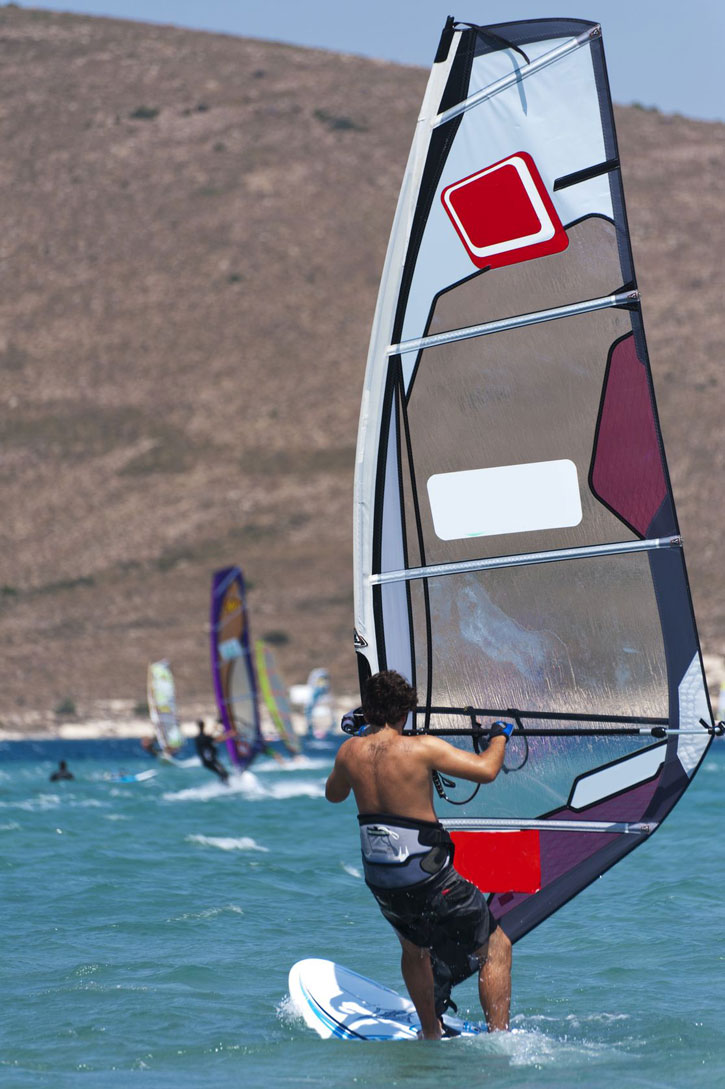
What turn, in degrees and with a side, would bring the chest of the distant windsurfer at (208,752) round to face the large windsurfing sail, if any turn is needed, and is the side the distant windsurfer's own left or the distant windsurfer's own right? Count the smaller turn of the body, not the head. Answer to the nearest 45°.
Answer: approximately 90° to the distant windsurfer's own right

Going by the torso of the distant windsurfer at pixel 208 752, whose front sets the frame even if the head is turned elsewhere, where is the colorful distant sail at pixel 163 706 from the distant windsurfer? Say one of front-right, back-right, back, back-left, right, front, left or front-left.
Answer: left

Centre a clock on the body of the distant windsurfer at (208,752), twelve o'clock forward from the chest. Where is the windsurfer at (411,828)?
The windsurfer is roughly at 3 o'clock from the distant windsurfer.

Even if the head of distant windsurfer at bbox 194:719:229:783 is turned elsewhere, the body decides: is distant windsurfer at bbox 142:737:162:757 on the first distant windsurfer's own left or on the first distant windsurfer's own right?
on the first distant windsurfer's own left

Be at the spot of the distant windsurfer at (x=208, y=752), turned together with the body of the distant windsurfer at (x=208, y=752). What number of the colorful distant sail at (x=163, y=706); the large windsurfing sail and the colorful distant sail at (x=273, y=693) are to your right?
1

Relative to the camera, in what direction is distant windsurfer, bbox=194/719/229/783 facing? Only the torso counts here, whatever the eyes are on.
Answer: to the viewer's right
